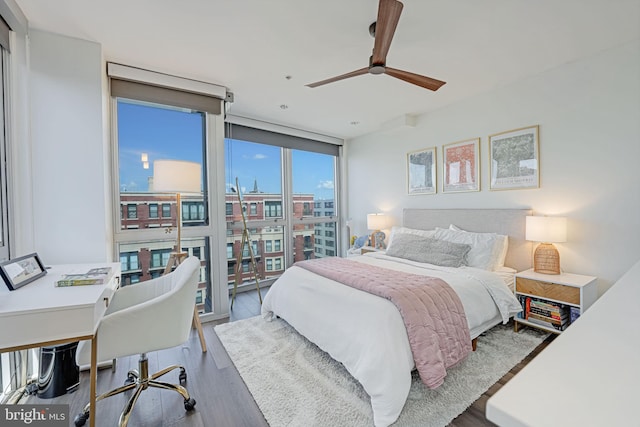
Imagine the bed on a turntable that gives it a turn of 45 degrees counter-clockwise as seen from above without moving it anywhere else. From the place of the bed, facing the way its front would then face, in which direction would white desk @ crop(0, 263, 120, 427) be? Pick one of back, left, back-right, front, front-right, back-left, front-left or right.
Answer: front-right

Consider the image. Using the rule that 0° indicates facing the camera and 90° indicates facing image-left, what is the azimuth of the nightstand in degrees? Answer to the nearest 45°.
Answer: approximately 45°

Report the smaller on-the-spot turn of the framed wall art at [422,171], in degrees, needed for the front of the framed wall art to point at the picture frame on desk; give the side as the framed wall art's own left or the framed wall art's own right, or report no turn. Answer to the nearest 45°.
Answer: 0° — it already faces it

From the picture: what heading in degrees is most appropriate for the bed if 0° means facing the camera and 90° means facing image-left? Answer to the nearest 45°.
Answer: approximately 45°

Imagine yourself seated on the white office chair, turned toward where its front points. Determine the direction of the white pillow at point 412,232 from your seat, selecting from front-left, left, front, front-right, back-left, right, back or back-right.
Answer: back

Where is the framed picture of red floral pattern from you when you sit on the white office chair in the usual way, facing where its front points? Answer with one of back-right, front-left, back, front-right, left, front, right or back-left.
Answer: back

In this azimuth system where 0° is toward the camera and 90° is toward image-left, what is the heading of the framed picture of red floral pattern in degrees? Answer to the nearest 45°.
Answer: approximately 45°

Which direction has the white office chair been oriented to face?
to the viewer's left

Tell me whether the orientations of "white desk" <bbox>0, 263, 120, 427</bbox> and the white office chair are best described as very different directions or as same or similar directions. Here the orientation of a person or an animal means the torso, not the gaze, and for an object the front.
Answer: very different directions
